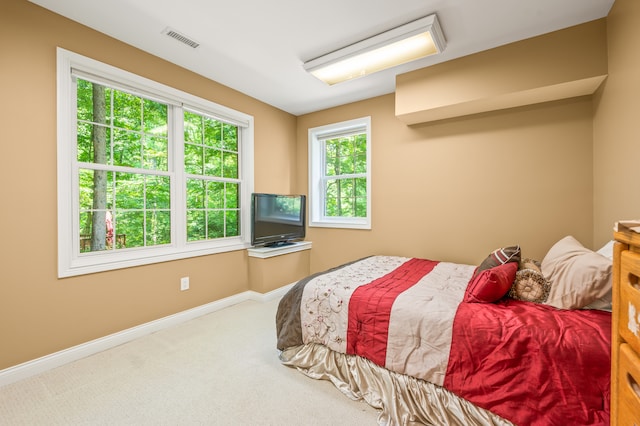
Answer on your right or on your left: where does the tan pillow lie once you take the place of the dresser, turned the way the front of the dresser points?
on your right

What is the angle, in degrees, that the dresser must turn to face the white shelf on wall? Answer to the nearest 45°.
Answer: approximately 45° to its right

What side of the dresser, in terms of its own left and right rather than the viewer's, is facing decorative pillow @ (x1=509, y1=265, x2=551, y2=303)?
right

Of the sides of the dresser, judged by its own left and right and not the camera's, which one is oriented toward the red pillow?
right

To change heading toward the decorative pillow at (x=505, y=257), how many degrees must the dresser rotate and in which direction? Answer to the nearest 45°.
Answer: approximately 90° to its right

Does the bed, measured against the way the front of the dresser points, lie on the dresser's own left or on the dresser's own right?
on the dresser's own right

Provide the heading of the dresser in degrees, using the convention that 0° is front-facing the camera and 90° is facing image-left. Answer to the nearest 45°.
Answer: approximately 45°

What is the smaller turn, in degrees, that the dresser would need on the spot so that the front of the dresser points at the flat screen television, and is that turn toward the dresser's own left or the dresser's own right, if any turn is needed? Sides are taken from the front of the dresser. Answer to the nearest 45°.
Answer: approximately 45° to the dresser's own right
